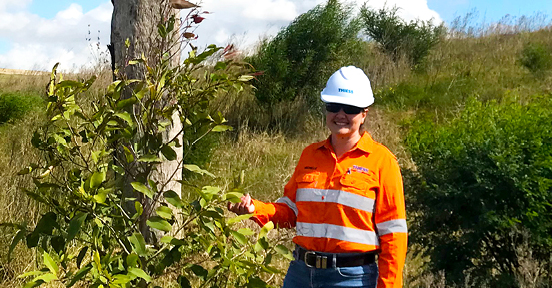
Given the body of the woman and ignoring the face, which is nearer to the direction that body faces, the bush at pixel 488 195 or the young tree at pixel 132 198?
the young tree

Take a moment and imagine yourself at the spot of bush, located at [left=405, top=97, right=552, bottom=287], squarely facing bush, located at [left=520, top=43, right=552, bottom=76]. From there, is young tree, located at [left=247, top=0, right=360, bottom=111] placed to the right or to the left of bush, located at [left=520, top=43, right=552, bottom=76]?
left

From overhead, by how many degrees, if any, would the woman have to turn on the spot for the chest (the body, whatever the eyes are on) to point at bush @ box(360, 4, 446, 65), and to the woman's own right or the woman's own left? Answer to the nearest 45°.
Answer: approximately 135° to the woman's own right

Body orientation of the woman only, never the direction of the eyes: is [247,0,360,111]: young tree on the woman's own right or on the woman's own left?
on the woman's own right

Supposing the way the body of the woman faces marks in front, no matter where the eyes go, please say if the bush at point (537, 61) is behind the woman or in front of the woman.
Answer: behind

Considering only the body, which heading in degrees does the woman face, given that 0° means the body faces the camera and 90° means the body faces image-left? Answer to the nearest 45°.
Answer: approximately 45°
